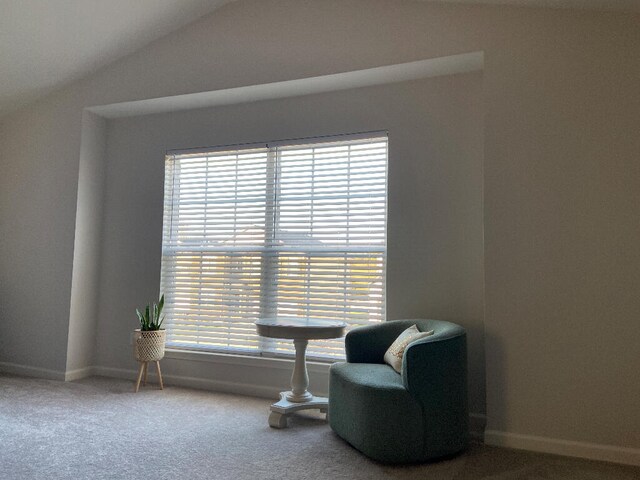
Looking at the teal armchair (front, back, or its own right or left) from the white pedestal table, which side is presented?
right

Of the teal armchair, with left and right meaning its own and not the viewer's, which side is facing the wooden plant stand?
right

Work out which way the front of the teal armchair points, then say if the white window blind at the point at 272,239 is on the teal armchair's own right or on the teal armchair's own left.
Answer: on the teal armchair's own right

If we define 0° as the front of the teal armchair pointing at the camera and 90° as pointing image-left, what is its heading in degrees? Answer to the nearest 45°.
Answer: approximately 45°
